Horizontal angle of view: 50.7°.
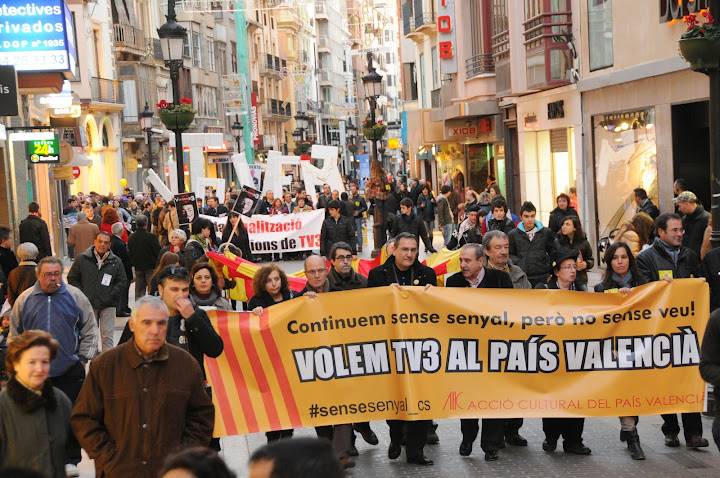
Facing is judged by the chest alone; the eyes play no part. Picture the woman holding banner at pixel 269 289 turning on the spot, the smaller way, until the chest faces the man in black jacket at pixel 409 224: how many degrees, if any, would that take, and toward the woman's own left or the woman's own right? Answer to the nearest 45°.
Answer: approximately 180°

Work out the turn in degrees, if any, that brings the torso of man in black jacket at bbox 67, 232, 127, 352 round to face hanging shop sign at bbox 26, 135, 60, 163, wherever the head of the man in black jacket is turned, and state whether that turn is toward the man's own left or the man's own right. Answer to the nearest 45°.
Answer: approximately 180°

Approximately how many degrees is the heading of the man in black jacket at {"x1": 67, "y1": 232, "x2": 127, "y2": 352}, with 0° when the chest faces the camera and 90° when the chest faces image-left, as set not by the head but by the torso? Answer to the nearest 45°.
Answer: approximately 0°

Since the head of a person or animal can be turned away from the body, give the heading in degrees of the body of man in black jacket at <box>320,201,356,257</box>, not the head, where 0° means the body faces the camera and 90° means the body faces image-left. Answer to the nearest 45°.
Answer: approximately 0°

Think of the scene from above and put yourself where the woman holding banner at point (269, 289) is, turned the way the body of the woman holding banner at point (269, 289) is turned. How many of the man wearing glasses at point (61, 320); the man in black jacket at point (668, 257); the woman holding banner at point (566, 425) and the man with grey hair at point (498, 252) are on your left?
3
